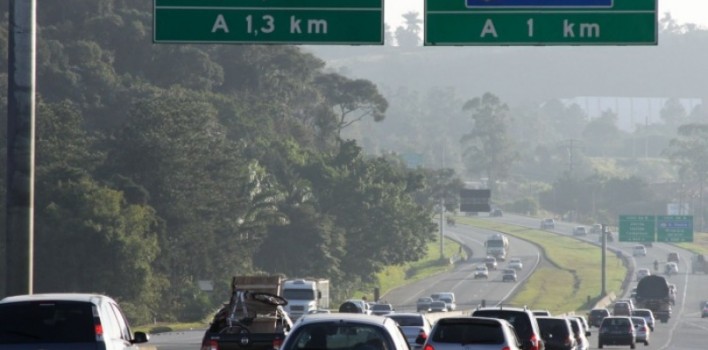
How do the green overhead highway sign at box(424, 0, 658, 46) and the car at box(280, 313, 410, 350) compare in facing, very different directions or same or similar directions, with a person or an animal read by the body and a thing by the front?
very different directions

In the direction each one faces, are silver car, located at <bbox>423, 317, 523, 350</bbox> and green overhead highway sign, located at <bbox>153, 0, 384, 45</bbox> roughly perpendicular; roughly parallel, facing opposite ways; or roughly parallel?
roughly parallel, facing opposite ways

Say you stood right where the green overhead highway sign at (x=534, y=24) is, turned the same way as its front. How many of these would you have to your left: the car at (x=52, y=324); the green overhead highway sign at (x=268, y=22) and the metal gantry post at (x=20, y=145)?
0

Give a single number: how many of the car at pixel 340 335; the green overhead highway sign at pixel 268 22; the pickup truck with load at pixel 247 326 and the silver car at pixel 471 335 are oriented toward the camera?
1

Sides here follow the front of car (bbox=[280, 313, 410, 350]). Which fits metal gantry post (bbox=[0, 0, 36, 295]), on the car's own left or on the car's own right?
on the car's own left

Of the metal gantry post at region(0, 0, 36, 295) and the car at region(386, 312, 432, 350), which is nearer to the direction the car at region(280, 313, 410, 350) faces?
the car

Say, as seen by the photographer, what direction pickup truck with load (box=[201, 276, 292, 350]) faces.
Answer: facing away from the viewer

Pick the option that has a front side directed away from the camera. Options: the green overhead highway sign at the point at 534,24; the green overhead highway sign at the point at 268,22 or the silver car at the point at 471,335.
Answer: the silver car

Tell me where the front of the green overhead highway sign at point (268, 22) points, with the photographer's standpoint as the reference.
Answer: facing the viewer

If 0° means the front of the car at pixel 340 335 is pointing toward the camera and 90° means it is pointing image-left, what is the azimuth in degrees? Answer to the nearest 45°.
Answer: approximately 180°

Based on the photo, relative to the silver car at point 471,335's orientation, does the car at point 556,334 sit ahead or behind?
ahead

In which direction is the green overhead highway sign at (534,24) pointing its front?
toward the camera

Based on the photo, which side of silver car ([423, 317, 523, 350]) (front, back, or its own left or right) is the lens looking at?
back
